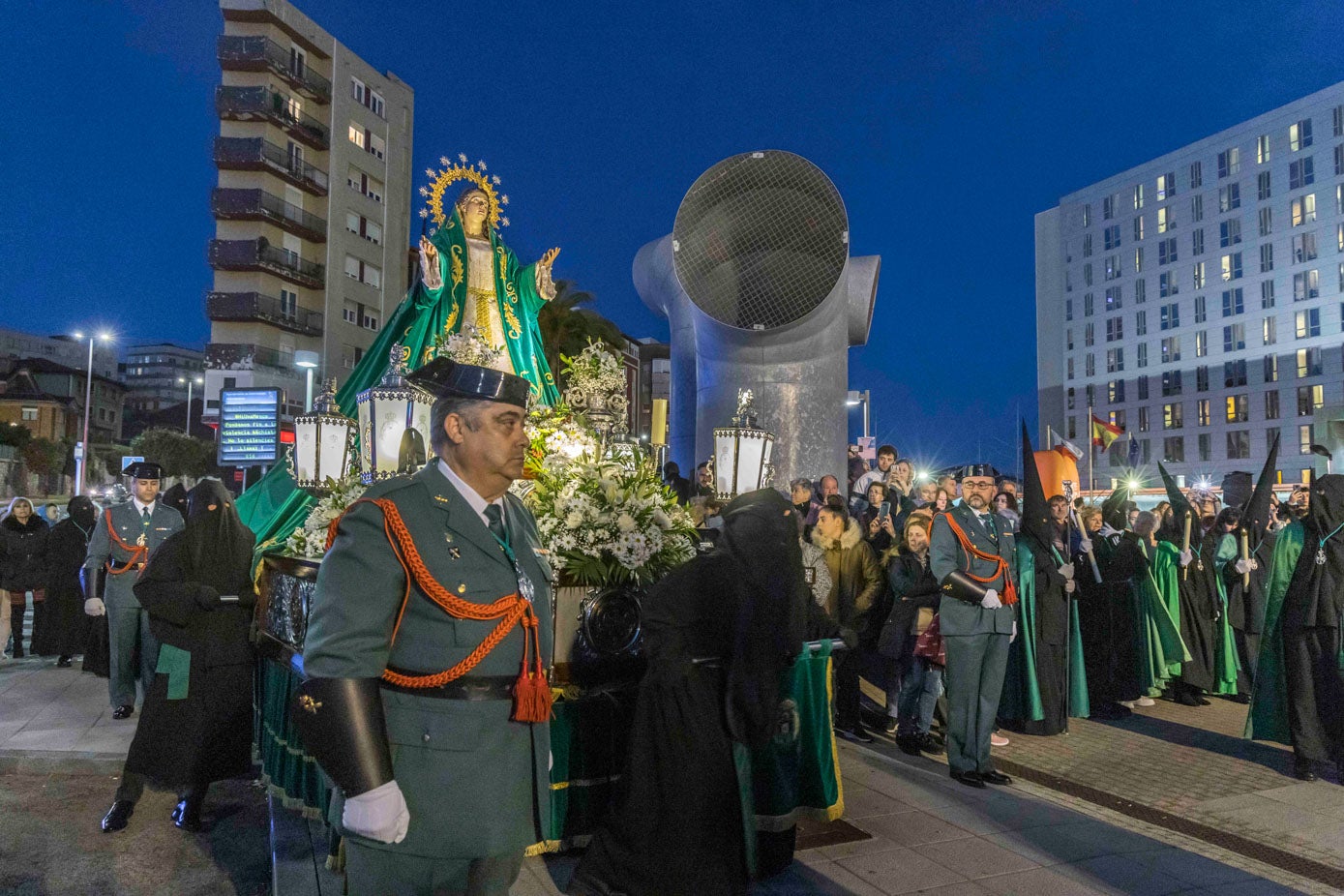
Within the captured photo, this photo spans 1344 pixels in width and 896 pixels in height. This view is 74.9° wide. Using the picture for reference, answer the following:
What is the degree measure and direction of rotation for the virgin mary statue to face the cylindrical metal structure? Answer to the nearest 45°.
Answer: approximately 90° to its left

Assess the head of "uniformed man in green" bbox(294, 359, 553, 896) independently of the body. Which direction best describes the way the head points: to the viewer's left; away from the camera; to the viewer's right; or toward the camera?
to the viewer's right

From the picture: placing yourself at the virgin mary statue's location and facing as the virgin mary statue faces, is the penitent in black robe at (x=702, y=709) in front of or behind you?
in front

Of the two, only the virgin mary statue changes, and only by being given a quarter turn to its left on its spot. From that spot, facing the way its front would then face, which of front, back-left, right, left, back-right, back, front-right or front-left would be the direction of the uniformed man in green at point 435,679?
back-right

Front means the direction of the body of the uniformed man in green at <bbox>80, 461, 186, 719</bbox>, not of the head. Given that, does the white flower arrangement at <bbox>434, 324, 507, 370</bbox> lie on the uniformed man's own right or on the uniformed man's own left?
on the uniformed man's own left

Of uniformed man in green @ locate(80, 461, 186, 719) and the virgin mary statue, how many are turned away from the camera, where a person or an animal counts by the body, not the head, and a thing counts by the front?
0

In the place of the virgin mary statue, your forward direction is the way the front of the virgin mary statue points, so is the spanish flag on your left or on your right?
on your left

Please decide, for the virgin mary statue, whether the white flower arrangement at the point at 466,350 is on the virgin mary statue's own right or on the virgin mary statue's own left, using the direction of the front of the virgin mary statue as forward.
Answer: on the virgin mary statue's own right

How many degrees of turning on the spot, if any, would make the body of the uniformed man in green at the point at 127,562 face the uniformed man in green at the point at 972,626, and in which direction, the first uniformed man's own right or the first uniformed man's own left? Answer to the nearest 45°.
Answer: approximately 45° to the first uniformed man's own left

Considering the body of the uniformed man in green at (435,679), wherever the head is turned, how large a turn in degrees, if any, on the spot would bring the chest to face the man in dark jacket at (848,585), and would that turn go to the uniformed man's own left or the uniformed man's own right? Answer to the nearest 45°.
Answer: approximately 90° to the uniformed man's own left

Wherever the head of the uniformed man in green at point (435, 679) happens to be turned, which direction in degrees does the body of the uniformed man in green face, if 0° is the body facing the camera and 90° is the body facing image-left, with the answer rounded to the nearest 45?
approximately 315°

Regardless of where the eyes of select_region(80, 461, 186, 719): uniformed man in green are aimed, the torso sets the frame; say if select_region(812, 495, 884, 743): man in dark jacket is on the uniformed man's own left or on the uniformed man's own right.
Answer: on the uniformed man's own left

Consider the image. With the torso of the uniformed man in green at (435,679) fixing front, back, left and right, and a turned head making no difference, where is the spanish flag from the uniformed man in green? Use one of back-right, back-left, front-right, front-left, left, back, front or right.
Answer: left
